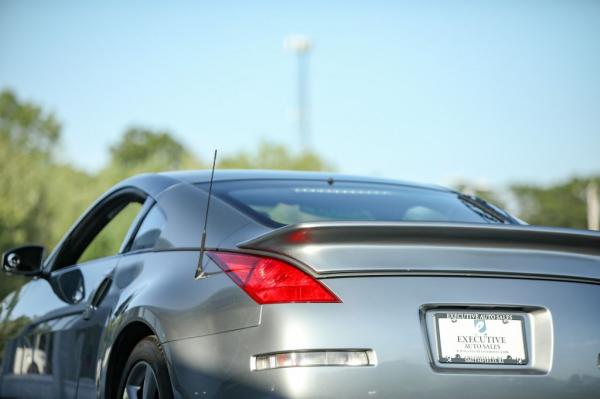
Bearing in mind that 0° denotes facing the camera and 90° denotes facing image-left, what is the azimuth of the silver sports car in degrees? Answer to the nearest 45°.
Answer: approximately 135°
